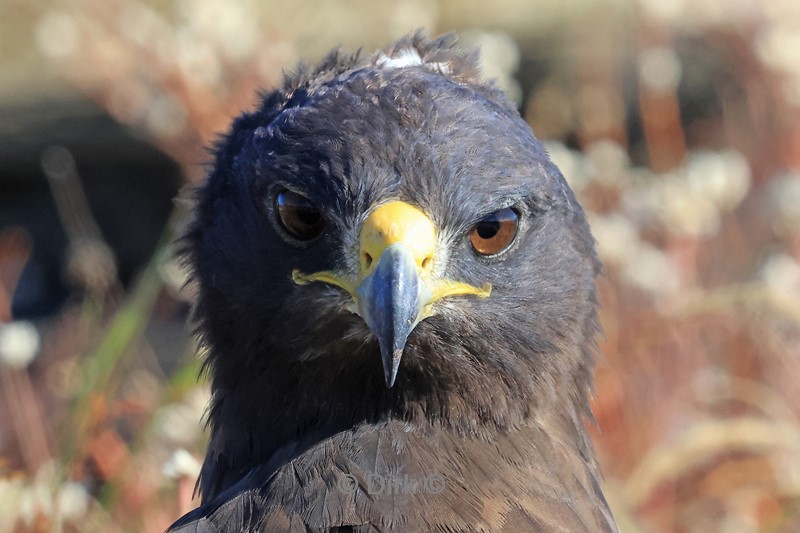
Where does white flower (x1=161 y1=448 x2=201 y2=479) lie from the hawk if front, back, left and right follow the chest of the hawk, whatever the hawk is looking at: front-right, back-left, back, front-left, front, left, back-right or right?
back-right

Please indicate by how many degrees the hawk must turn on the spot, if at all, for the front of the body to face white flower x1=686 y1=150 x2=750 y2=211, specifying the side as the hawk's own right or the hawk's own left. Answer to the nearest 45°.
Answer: approximately 135° to the hawk's own left

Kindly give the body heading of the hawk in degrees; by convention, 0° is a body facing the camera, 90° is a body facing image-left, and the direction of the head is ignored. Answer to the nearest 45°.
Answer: approximately 0°

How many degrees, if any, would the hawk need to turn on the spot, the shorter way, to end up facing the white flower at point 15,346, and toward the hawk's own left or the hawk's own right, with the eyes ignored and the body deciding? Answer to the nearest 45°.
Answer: approximately 135° to the hawk's own right
